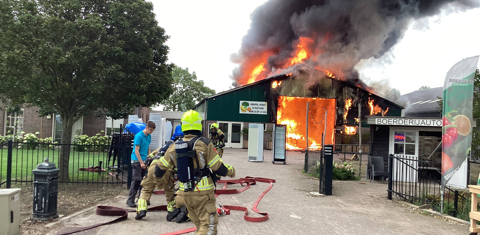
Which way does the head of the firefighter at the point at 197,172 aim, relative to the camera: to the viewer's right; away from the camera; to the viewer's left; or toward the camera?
away from the camera

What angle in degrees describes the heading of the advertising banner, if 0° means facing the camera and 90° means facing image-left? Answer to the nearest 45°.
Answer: approximately 0°

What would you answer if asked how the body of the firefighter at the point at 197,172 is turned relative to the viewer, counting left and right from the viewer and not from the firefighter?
facing away from the viewer and to the right of the viewer

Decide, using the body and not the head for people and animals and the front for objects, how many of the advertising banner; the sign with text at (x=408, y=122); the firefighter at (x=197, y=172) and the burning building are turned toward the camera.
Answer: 3

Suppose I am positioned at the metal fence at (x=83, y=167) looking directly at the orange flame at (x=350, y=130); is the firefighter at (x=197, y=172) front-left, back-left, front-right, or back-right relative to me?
back-right

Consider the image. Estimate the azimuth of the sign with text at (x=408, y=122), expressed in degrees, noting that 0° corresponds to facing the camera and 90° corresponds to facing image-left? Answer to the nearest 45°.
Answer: approximately 0°

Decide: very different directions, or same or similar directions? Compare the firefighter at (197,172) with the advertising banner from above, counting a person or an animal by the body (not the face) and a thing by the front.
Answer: very different directions
